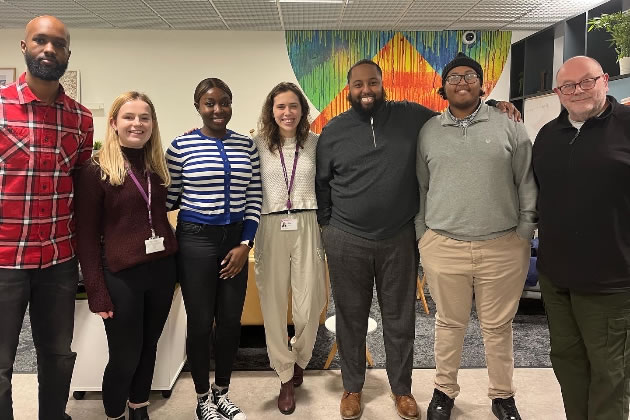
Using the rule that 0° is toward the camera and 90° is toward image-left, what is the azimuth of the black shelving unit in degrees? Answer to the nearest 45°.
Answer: approximately 45°

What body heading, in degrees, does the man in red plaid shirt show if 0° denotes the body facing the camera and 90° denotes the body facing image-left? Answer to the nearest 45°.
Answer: approximately 0°

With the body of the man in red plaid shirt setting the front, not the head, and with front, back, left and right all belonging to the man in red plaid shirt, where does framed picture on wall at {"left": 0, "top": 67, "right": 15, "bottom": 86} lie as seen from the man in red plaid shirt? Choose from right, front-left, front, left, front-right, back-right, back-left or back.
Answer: back

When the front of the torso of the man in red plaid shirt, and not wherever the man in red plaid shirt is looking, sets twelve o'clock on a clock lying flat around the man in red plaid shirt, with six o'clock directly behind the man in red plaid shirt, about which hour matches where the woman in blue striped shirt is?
The woman in blue striped shirt is roughly at 9 o'clock from the man in red plaid shirt.

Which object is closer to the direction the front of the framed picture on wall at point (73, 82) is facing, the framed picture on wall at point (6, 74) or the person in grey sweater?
the person in grey sweater
